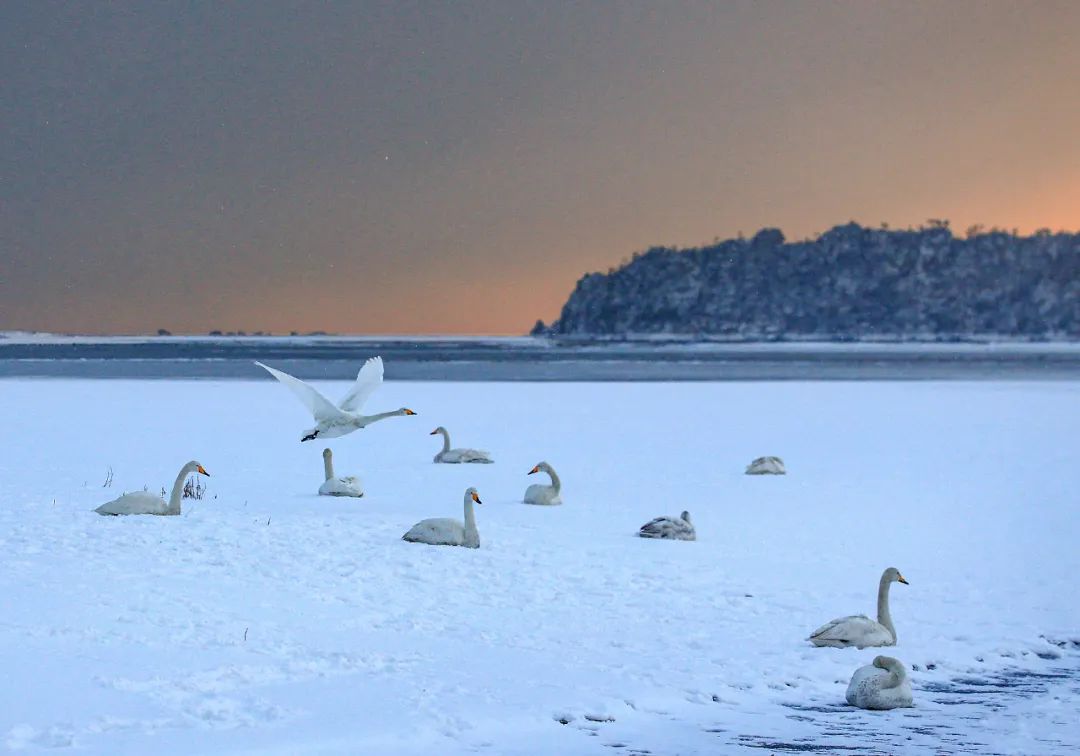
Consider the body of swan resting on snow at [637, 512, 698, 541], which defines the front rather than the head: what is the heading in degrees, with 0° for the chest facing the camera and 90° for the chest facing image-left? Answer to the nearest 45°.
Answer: approximately 270°

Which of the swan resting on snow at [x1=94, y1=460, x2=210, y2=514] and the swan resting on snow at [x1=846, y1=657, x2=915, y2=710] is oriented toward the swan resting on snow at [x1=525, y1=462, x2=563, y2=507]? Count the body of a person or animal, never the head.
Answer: the swan resting on snow at [x1=94, y1=460, x2=210, y2=514]

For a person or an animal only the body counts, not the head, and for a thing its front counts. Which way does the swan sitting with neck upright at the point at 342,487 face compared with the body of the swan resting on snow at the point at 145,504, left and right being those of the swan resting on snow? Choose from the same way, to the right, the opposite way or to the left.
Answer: the opposite way

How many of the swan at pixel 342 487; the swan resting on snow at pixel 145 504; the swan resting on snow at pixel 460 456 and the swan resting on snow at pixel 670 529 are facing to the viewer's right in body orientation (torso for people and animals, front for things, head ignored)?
2

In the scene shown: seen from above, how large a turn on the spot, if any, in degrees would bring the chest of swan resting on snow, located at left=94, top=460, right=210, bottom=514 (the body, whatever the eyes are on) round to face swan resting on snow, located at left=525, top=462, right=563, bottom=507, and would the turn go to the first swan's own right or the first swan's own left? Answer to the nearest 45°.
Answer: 0° — it already faces it

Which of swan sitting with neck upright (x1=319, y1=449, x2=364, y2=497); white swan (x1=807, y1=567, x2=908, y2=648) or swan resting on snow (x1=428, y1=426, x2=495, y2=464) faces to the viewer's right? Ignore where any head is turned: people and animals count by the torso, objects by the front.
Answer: the white swan

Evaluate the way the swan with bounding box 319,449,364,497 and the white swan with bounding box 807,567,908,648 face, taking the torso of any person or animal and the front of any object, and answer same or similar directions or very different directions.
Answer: very different directions

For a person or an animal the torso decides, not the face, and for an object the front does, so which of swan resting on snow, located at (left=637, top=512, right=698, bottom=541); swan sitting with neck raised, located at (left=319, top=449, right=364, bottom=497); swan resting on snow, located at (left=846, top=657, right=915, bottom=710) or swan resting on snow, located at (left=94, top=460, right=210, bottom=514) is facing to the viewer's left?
the swan sitting with neck raised

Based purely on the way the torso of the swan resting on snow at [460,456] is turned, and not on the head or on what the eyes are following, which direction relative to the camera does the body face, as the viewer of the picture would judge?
to the viewer's left

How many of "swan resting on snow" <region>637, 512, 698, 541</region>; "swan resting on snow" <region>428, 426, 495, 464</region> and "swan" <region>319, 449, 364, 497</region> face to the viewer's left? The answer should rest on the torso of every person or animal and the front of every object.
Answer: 2

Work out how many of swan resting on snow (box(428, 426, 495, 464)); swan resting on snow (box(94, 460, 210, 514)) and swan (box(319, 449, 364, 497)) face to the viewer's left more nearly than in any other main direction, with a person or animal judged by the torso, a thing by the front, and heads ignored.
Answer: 2

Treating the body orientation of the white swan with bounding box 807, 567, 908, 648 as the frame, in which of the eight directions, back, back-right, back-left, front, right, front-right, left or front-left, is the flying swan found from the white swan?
back-left

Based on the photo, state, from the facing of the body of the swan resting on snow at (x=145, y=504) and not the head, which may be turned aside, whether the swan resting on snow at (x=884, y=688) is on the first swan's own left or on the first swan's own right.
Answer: on the first swan's own right

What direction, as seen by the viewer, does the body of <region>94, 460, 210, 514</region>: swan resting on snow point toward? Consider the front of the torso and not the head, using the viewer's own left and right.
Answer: facing to the right of the viewer

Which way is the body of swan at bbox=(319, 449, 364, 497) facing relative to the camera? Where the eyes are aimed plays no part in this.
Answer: to the viewer's left

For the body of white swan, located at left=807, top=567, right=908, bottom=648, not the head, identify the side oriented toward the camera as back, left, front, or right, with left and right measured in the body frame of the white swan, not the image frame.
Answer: right

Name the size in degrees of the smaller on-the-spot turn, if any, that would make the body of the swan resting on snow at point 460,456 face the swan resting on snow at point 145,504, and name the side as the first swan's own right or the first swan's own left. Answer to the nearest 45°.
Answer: approximately 45° to the first swan's own left

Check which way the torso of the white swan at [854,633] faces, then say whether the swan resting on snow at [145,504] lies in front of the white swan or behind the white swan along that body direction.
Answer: behind
